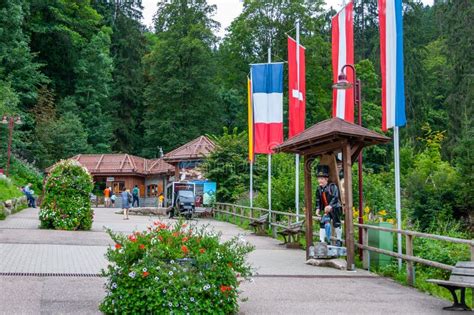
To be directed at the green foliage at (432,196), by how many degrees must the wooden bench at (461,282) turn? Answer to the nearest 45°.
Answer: approximately 135° to its right
